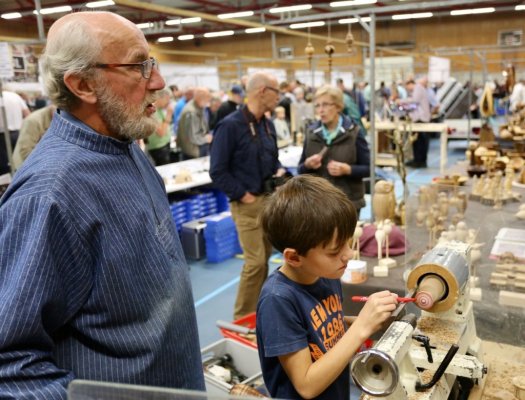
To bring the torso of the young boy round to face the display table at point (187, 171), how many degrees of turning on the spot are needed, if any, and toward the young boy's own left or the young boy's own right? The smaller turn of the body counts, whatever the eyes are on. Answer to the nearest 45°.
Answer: approximately 135° to the young boy's own left

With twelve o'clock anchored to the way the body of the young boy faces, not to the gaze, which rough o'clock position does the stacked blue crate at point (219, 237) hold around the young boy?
The stacked blue crate is roughly at 7 o'clock from the young boy.

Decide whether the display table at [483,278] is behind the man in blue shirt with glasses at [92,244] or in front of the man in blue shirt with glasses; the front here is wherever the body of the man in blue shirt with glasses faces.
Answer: in front

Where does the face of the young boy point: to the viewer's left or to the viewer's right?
to the viewer's right

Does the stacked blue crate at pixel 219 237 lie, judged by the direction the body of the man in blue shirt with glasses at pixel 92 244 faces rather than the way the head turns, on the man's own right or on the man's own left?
on the man's own left

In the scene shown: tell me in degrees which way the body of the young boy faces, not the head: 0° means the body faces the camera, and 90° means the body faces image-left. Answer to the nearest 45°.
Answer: approximately 315°

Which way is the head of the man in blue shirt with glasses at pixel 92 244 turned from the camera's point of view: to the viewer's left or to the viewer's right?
to the viewer's right

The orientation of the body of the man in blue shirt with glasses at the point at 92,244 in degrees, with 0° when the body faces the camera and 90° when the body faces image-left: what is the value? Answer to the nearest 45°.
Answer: approximately 270°

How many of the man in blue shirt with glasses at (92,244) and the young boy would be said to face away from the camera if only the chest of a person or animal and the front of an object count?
0

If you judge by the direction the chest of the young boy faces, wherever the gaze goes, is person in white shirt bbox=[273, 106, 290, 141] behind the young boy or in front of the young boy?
behind
